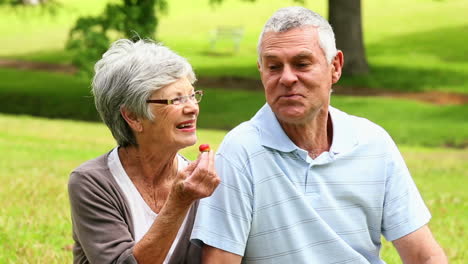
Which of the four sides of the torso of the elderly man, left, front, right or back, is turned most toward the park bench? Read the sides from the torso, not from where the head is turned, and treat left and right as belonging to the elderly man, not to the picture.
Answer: back

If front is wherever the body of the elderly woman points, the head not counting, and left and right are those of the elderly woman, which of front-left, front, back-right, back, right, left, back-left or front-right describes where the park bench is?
back-left

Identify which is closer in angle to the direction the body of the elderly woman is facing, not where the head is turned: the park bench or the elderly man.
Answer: the elderly man

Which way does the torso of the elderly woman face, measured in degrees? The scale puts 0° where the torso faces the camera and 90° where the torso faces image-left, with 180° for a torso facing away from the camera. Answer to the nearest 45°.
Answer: approximately 315°

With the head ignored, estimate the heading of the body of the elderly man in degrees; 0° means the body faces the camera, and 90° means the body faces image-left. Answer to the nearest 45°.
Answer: approximately 0°

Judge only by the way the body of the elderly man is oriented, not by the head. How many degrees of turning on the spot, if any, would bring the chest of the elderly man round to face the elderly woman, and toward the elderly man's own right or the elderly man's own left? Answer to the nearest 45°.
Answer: approximately 90° to the elderly man's own right
